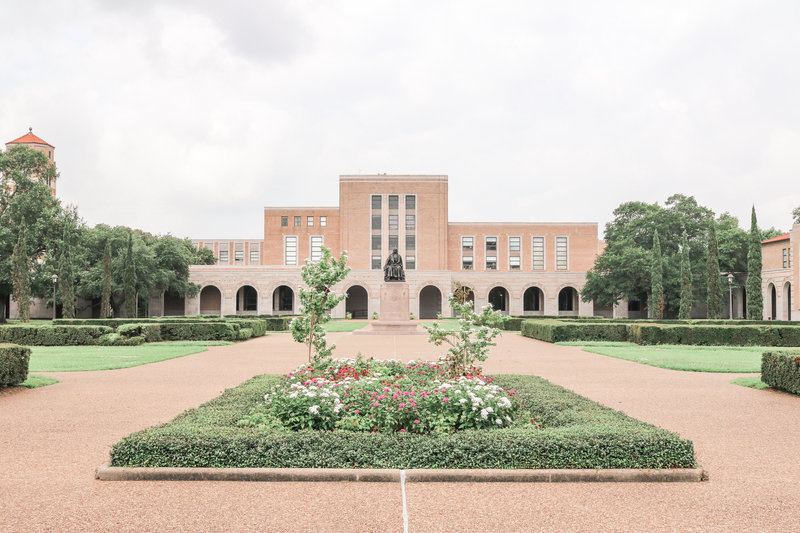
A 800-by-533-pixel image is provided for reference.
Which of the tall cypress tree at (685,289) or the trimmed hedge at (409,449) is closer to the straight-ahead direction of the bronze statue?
the trimmed hedge

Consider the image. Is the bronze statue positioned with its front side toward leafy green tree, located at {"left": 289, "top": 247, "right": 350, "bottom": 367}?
yes

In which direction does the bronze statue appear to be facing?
toward the camera

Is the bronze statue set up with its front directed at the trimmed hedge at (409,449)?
yes

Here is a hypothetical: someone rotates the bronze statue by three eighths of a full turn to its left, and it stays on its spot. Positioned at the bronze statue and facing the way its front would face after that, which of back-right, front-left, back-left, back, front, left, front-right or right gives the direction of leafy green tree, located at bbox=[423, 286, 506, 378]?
back-right

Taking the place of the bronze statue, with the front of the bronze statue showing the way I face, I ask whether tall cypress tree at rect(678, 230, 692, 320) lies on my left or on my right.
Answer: on my left

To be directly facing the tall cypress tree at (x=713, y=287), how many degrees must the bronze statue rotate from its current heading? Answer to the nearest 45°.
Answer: approximately 135° to its left

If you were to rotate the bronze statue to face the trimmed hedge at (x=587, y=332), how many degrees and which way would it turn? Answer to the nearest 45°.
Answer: approximately 45° to its left

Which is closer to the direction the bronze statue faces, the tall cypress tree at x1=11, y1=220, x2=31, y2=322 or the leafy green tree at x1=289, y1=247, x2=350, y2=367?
the leafy green tree
